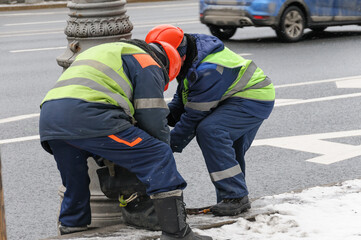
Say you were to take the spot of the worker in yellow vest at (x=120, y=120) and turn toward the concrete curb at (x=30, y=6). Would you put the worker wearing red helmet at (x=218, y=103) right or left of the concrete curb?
right

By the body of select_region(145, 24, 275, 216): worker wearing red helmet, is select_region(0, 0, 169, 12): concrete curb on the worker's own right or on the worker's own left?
on the worker's own right

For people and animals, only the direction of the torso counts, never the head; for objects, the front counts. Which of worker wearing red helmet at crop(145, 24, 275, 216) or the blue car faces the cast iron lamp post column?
the worker wearing red helmet

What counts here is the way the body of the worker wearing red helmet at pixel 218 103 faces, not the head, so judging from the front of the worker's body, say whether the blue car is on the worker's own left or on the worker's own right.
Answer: on the worker's own right

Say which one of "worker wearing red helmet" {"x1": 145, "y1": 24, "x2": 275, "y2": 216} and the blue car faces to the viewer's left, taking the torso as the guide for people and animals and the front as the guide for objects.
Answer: the worker wearing red helmet

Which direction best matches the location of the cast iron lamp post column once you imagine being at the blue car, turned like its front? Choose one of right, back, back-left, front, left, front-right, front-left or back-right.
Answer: back-right

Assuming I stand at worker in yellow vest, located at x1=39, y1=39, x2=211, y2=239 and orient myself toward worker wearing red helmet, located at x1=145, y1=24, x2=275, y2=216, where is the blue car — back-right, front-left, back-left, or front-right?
front-left

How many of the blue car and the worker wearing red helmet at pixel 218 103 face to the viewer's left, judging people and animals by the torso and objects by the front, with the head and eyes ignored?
1

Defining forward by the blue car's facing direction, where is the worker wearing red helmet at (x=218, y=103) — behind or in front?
behind

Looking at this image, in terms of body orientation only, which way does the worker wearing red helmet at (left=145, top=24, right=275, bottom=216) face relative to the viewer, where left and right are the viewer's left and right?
facing to the left of the viewer

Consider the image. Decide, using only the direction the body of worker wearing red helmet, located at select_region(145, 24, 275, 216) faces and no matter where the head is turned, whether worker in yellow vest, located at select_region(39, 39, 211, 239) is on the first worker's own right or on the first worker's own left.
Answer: on the first worker's own left

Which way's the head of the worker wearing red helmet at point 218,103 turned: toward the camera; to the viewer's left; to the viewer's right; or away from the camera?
to the viewer's left

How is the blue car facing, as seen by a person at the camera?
facing away from the viewer and to the right of the viewer

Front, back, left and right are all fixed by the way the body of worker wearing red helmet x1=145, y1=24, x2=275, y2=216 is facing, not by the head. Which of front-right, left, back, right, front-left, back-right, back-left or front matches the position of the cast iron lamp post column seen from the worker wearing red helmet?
front

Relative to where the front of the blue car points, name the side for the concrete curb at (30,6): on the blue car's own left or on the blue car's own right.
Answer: on the blue car's own left
